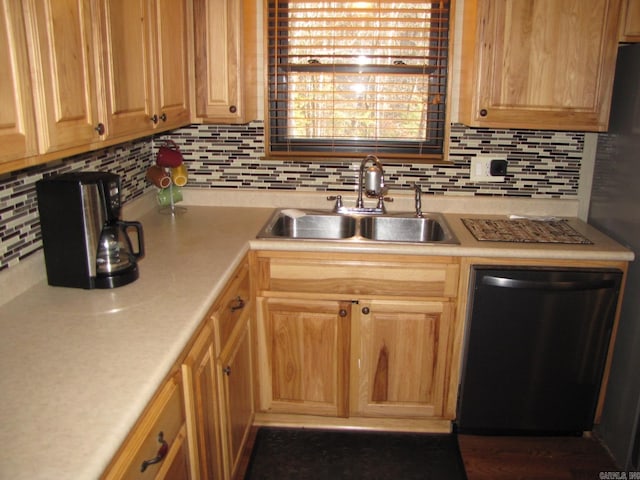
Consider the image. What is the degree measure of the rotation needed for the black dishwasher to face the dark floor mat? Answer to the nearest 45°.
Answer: approximately 45° to its right

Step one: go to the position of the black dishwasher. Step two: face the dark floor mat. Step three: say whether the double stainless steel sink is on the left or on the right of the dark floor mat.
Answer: right

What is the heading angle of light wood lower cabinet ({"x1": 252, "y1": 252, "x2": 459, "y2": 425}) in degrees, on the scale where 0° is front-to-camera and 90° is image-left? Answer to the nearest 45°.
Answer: approximately 0°

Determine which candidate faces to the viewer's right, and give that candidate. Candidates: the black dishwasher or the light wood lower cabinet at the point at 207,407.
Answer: the light wood lower cabinet

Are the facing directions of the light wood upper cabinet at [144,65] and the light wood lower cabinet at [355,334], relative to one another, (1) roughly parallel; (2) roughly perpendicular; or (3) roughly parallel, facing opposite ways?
roughly perpendicular

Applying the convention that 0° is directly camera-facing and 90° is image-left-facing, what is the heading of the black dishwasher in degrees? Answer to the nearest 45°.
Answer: approximately 0°

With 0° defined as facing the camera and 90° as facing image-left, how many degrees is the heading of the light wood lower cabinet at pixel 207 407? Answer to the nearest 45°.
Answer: approximately 270°

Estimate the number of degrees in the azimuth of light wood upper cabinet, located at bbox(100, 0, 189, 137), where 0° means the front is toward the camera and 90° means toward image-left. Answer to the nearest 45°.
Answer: approximately 315°

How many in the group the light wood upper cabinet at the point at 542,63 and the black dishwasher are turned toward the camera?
2
